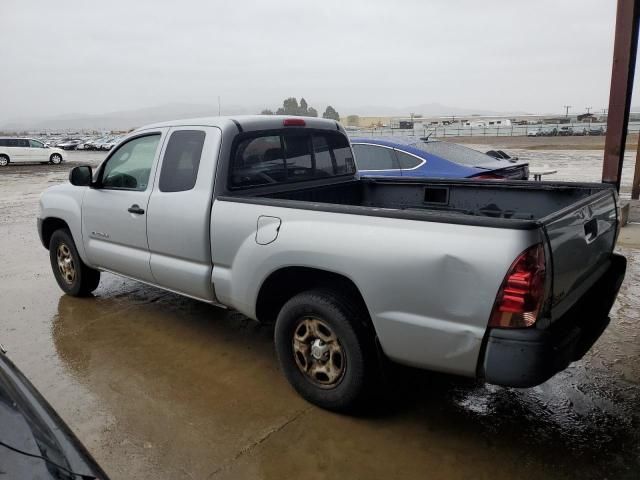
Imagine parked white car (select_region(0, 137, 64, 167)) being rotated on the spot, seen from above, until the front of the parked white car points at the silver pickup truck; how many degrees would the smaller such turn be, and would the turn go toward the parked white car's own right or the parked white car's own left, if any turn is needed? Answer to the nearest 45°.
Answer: approximately 90° to the parked white car's own right

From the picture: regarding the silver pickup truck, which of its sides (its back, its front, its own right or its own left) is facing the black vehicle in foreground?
left

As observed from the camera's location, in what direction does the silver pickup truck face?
facing away from the viewer and to the left of the viewer

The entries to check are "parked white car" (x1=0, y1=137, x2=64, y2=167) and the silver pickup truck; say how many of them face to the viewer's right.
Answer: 1

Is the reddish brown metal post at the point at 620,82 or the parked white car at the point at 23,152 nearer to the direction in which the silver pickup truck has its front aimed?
the parked white car

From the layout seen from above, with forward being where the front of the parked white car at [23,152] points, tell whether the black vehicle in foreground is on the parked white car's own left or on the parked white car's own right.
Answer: on the parked white car's own right

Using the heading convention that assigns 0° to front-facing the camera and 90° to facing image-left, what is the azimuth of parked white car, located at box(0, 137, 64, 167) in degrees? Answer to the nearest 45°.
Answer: approximately 270°

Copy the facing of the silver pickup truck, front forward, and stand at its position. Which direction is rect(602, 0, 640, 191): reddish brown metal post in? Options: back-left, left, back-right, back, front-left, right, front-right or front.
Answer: right

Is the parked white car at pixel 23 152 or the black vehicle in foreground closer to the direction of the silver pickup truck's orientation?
the parked white car
